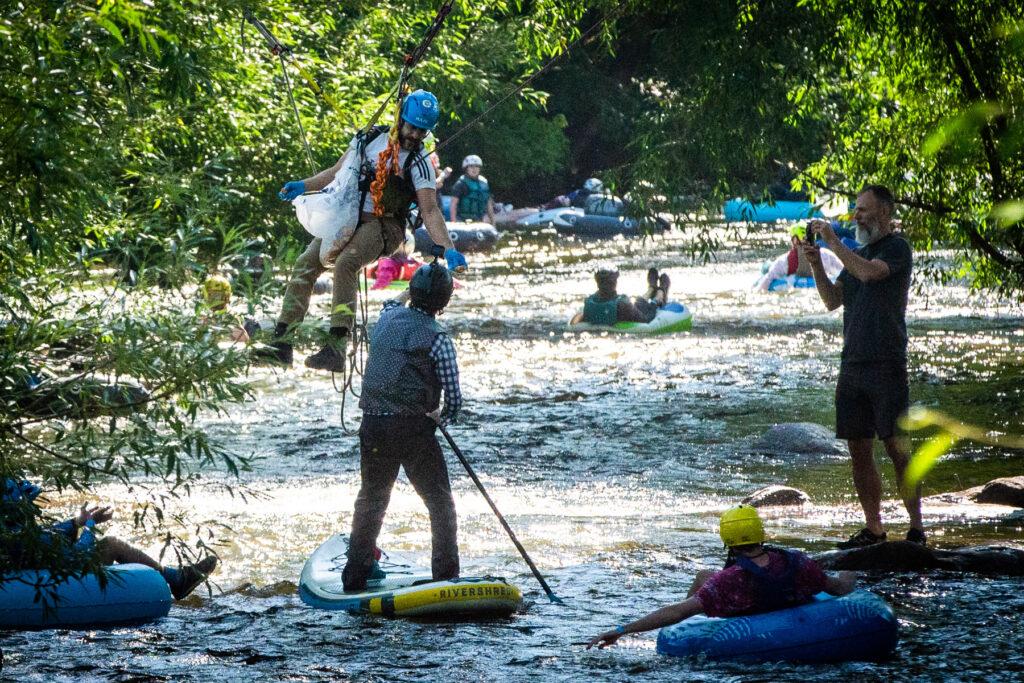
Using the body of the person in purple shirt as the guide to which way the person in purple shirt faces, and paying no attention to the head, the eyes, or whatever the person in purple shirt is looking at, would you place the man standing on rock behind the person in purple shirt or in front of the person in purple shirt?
in front

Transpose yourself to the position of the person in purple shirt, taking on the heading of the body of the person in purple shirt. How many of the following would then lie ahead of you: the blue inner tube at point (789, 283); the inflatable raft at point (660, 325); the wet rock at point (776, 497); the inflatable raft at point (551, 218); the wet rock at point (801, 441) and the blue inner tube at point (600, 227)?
6

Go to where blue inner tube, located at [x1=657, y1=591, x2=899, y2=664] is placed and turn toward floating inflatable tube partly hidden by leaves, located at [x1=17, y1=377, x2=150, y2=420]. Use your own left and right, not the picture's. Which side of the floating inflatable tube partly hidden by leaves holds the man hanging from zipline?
right

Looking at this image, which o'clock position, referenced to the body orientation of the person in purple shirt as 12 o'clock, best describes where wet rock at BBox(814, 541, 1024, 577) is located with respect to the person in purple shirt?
The wet rock is roughly at 1 o'clock from the person in purple shirt.

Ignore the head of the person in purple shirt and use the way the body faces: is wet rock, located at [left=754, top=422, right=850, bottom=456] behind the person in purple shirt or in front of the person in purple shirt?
in front

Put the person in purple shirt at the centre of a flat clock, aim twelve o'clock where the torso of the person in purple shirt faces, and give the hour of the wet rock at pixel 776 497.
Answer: The wet rock is roughly at 12 o'clock from the person in purple shirt.

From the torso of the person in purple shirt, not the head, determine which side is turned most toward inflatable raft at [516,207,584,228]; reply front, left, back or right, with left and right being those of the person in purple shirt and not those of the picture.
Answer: front

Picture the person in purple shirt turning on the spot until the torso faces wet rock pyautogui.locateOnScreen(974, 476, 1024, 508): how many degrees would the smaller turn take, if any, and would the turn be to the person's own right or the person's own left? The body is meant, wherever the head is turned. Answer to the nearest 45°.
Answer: approximately 45° to the person's own right

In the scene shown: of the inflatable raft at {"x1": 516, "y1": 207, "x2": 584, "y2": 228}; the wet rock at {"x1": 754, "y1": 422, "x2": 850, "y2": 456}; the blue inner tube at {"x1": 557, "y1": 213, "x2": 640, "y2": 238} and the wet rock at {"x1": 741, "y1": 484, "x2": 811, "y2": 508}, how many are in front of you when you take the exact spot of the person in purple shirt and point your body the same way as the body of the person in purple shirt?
4

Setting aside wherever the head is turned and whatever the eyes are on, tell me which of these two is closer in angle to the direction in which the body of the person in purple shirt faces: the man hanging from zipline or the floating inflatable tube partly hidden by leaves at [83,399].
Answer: the man hanging from zipline

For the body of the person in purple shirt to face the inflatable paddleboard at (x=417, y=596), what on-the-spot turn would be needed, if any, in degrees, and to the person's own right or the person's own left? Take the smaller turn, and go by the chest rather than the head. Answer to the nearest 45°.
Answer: approximately 45° to the person's own left

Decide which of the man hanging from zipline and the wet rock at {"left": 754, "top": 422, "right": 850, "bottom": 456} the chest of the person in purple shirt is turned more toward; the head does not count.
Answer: the wet rock

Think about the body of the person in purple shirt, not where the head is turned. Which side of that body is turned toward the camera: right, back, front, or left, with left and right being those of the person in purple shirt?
back

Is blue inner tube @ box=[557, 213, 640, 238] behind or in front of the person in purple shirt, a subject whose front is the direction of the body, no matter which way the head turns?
in front

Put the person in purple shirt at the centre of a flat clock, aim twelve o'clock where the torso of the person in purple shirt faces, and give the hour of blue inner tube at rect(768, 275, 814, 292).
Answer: The blue inner tube is roughly at 12 o'clock from the person in purple shirt.

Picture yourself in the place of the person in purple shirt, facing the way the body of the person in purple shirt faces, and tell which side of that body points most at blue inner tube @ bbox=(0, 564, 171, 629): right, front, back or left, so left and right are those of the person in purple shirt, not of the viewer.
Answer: left

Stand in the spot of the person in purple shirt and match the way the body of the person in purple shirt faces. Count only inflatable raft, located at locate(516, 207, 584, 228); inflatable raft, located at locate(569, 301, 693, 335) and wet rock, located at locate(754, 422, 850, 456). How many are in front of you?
3

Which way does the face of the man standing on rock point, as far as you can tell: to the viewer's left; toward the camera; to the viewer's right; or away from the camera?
to the viewer's left
